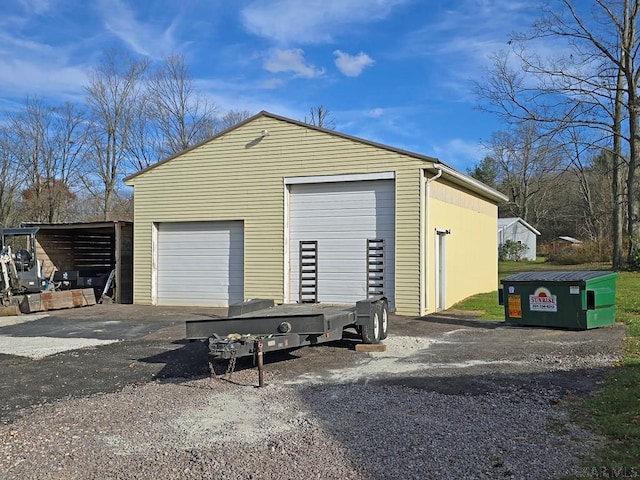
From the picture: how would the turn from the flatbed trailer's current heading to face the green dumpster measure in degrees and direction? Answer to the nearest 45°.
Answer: approximately 180°

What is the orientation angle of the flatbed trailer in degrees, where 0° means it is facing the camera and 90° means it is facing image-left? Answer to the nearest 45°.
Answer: approximately 45°

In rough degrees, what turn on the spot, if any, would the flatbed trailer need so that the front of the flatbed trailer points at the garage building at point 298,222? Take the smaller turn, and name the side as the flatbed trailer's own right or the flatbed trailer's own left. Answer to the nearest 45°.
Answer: approximately 135° to the flatbed trailer's own right
